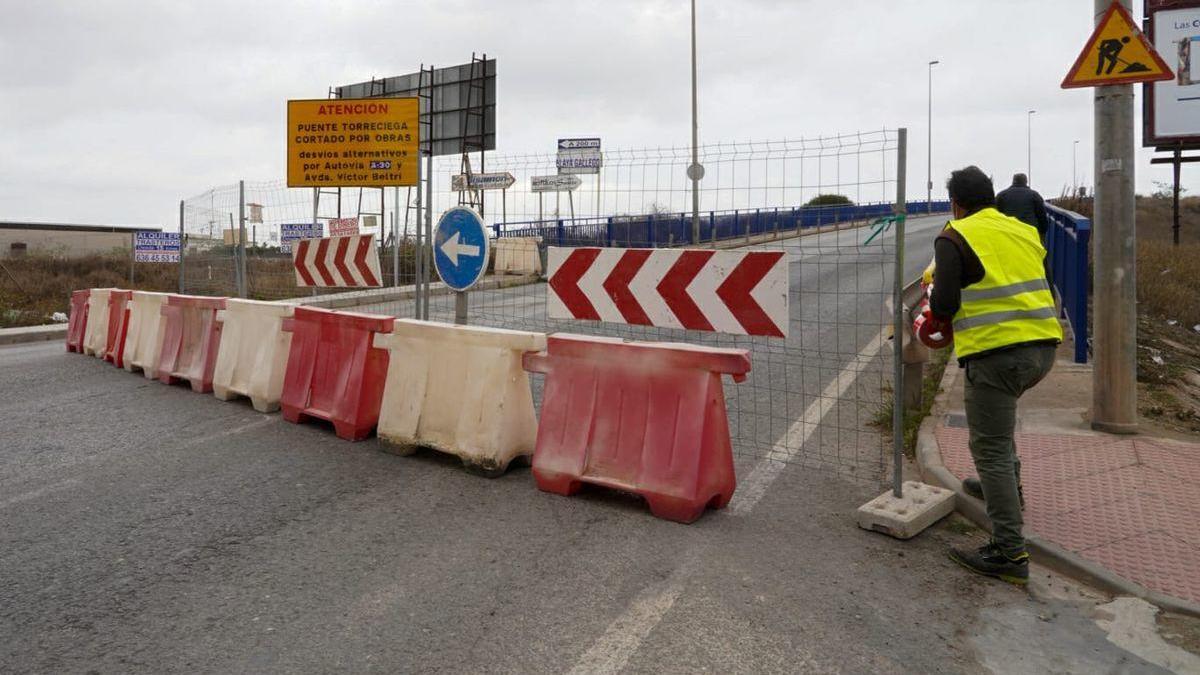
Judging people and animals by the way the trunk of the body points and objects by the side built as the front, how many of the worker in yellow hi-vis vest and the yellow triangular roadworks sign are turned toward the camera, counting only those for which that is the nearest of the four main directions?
1

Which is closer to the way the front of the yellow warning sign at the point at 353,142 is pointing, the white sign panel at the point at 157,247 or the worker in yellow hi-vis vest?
the worker in yellow hi-vis vest

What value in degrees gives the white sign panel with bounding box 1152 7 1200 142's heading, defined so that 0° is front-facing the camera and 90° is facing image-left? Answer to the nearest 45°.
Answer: approximately 0°

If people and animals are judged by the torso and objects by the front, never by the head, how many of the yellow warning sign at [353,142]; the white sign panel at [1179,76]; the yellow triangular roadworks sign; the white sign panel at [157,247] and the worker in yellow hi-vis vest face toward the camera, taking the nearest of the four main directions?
4
